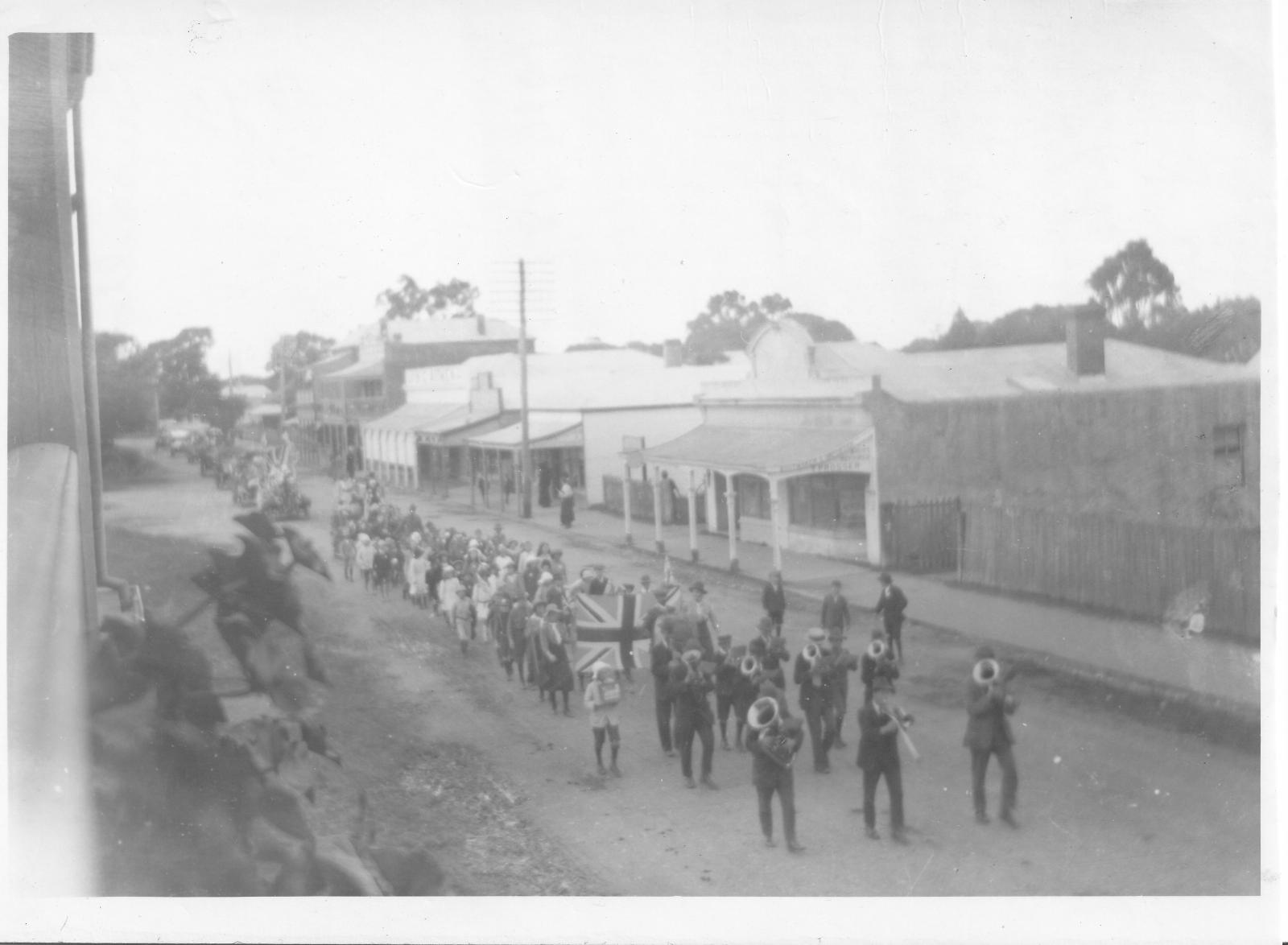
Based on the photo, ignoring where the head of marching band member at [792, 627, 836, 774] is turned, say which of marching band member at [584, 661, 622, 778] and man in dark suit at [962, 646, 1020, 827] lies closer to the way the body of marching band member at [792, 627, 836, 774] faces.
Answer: the man in dark suit

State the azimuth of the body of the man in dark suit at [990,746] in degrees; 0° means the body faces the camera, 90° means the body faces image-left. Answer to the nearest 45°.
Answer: approximately 315°

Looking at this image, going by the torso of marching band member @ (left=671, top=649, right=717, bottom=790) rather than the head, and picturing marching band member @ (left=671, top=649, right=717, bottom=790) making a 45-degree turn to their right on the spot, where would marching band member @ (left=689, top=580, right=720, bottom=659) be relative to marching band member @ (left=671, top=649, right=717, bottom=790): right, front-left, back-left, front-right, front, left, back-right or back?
back

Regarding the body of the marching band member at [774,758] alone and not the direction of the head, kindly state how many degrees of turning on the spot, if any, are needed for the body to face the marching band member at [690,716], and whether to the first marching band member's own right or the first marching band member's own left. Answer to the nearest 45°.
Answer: approximately 180°

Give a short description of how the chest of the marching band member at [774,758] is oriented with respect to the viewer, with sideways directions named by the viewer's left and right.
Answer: facing the viewer and to the right of the viewer

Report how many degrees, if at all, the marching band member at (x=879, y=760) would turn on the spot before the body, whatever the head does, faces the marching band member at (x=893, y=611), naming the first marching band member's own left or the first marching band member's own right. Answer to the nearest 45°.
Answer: approximately 135° to the first marching band member's own left

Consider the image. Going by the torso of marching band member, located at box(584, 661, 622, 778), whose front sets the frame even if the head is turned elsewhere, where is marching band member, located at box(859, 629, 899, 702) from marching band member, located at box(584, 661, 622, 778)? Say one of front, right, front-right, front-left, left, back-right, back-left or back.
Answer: front-left

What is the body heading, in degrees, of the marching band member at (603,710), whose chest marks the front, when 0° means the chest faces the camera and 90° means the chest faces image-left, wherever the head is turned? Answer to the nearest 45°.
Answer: approximately 315°
